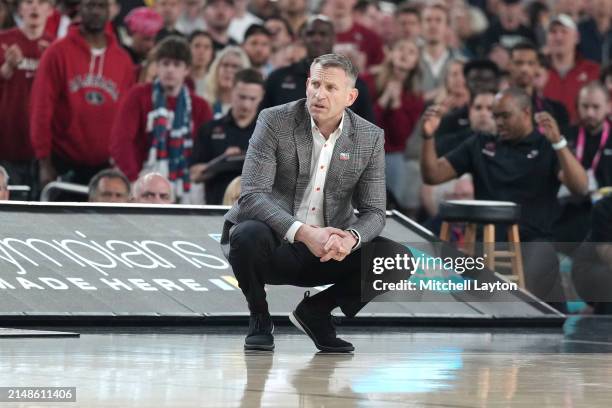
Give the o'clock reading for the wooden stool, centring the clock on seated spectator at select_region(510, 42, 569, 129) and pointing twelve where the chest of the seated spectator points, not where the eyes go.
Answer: The wooden stool is roughly at 12 o'clock from the seated spectator.

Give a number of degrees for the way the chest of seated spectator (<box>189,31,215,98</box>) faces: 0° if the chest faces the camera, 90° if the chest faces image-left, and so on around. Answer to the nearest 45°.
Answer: approximately 0°

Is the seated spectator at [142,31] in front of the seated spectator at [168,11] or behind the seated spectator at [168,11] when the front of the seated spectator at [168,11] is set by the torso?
in front
